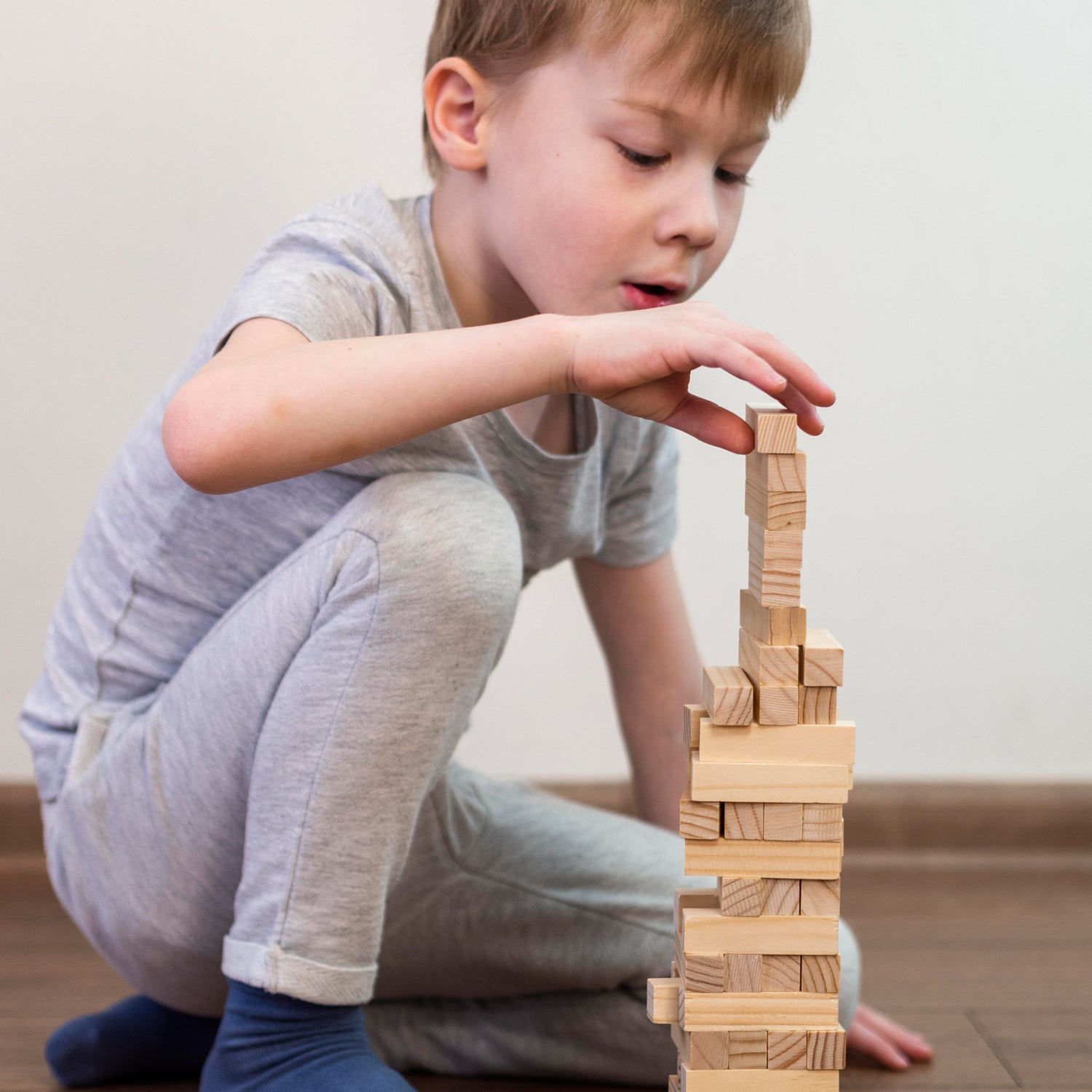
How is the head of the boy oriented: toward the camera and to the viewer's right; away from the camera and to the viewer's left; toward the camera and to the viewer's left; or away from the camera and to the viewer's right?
toward the camera and to the viewer's right

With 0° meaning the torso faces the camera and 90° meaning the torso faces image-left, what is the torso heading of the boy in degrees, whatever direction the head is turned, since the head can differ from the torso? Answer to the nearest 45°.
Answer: approximately 315°
